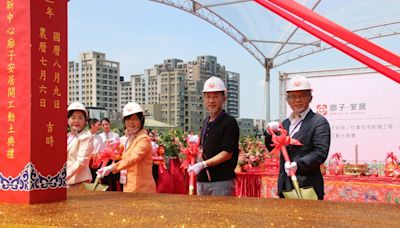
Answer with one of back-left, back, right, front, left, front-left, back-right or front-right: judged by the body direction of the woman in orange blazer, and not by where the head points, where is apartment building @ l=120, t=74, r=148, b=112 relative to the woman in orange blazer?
back-right

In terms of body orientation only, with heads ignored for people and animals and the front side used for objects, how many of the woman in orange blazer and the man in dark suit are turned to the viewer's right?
0

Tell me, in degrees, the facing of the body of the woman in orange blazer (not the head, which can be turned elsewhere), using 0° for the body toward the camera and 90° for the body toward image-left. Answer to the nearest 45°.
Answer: approximately 45°

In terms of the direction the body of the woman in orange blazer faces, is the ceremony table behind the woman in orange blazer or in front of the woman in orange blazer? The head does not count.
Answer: behind

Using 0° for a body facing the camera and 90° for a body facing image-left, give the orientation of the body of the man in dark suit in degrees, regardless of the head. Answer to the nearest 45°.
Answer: approximately 45°

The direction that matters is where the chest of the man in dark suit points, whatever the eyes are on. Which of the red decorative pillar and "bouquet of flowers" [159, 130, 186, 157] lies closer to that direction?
the red decorative pillar

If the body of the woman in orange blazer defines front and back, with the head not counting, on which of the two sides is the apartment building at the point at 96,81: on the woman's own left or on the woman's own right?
on the woman's own right
